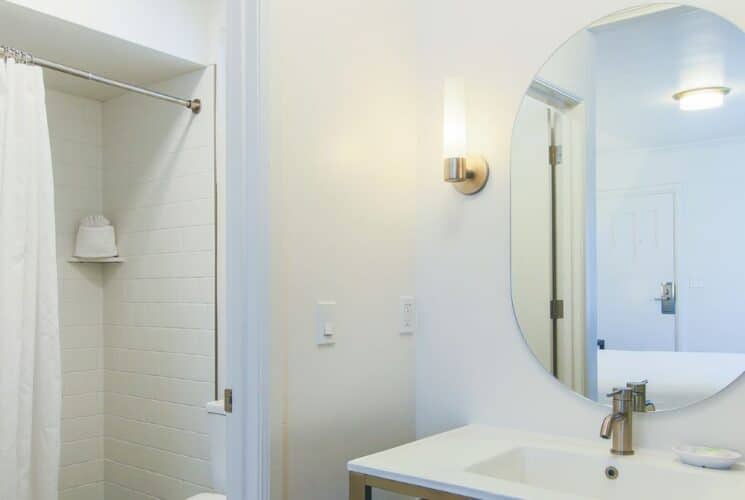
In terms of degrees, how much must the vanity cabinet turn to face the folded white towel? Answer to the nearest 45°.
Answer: approximately 90° to its right

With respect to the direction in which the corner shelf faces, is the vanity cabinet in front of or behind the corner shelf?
in front

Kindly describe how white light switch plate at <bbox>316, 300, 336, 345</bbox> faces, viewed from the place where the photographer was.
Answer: facing the viewer and to the right of the viewer

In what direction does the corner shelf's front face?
toward the camera

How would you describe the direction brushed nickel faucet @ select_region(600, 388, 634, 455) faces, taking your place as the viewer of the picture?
facing the viewer and to the left of the viewer

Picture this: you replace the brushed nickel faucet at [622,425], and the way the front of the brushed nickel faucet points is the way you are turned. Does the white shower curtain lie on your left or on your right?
on your right

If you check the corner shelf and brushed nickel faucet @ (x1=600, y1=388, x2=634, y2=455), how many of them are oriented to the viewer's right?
0

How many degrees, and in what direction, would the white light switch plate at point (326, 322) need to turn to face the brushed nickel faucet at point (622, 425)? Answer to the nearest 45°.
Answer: approximately 45° to its left

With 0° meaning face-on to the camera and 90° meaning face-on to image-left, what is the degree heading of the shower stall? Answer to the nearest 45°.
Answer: approximately 315°

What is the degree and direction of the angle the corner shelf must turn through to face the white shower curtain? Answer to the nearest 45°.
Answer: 0° — it already faces it

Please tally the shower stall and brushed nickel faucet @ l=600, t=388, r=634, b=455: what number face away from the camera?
0
